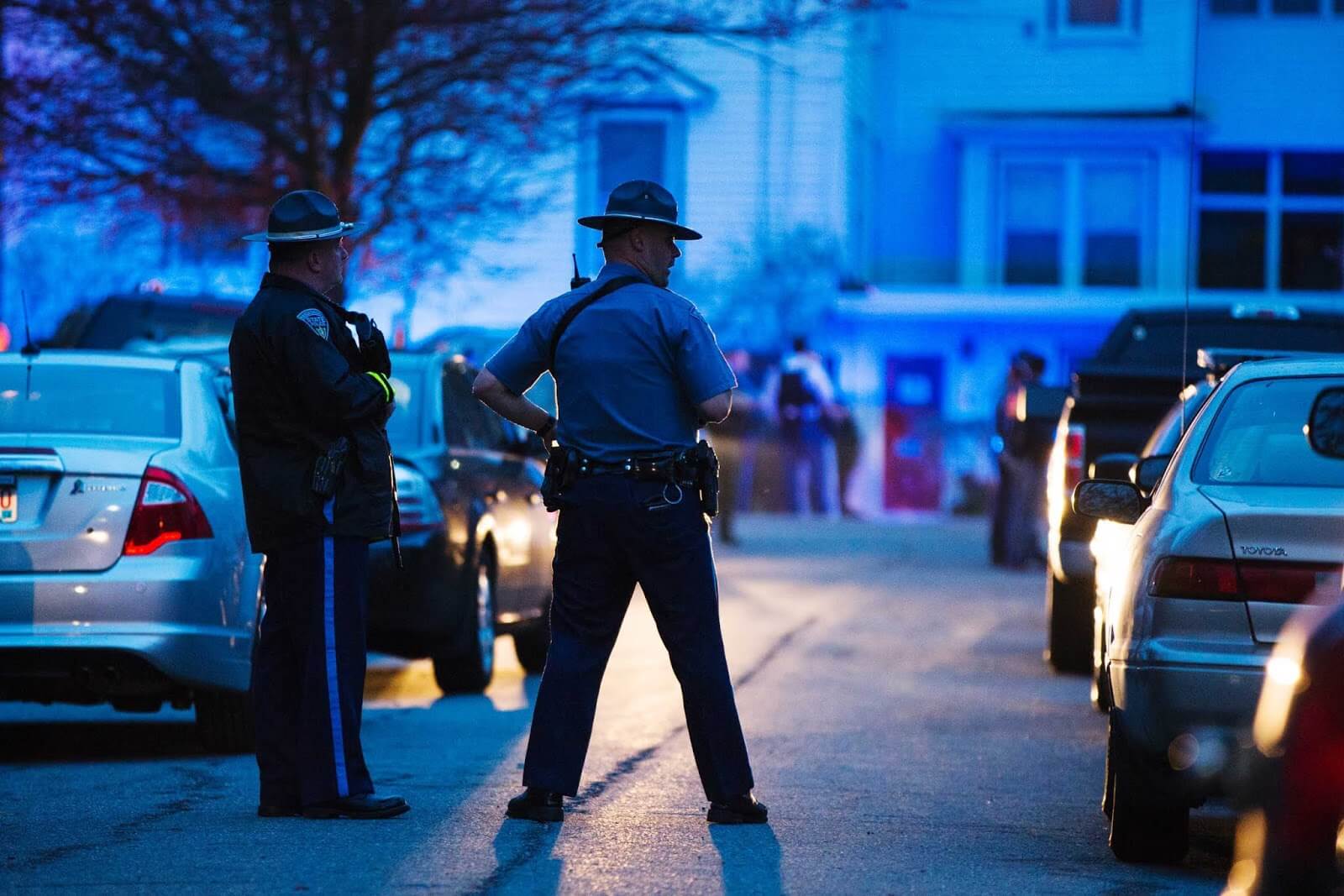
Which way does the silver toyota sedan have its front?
away from the camera

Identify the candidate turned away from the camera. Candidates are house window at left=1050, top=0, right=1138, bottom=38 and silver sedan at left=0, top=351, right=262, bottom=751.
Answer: the silver sedan

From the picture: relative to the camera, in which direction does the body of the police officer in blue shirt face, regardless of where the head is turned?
away from the camera

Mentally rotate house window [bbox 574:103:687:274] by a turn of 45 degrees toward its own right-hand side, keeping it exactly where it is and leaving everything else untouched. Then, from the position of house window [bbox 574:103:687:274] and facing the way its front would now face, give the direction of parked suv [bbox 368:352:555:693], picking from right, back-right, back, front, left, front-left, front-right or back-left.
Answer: front-left

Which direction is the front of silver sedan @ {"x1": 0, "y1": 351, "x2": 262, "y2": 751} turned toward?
away from the camera

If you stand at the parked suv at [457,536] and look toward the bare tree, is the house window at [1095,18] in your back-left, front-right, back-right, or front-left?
front-right

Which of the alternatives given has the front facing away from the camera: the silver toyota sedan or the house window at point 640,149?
the silver toyota sedan

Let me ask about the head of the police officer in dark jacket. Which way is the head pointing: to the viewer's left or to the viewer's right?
to the viewer's right

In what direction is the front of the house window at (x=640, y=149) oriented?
toward the camera

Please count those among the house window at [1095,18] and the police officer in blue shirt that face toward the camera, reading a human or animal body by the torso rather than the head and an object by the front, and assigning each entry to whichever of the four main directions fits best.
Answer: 1

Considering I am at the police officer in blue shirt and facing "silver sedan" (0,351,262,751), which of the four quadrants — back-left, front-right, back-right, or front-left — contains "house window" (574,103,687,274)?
front-right

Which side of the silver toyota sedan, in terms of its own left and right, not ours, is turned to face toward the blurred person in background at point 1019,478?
front

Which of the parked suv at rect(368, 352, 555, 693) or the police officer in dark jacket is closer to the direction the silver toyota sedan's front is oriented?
the parked suv

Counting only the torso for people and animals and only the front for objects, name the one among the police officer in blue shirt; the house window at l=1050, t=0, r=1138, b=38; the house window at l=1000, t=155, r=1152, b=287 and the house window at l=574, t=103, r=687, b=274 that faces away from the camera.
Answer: the police officer in blue shirt

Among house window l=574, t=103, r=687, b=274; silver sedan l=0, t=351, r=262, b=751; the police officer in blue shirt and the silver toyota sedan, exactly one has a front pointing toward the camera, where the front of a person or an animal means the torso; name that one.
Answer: the house window
